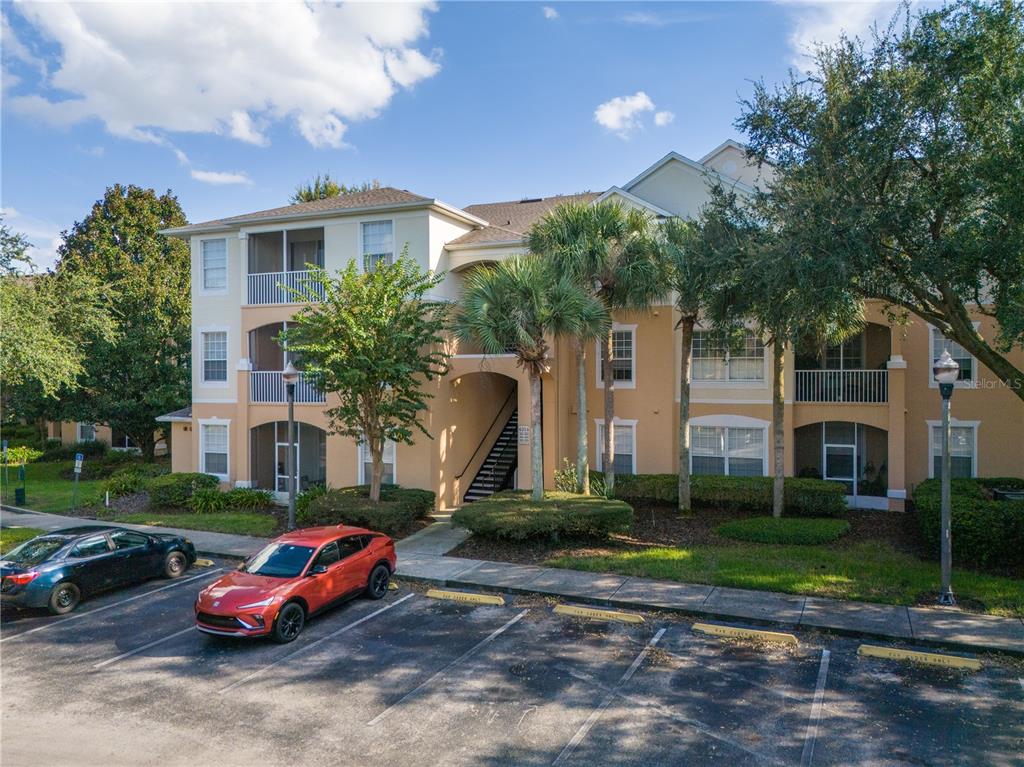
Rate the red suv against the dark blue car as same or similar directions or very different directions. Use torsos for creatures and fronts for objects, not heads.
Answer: very different directions

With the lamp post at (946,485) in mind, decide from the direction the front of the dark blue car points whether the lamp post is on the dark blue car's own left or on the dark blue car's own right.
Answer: on the dark blue car's own right

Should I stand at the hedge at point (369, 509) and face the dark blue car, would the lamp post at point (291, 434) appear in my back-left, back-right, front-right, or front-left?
front-right

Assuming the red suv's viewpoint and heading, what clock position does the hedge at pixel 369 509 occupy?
The hedge is roughly at 5 o'clock from the red suv.

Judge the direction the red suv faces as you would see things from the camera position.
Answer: facing the viewer and to the left of the viewer

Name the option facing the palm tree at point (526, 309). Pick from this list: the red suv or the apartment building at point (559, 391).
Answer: the apartment building

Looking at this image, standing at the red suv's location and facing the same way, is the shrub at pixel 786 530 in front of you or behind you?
behind

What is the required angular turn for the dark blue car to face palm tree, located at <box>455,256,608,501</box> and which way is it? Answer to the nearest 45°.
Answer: approximately 45° to its right

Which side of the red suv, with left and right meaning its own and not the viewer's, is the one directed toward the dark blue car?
right

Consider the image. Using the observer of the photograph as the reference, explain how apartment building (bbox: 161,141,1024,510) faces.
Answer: facing the viewer

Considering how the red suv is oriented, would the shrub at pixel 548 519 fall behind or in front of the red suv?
behind

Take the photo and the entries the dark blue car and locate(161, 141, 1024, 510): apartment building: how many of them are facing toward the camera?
1

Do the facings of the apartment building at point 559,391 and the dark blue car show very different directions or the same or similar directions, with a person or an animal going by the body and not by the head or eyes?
very different directions

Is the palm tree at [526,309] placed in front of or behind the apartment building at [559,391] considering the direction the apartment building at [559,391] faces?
in front
